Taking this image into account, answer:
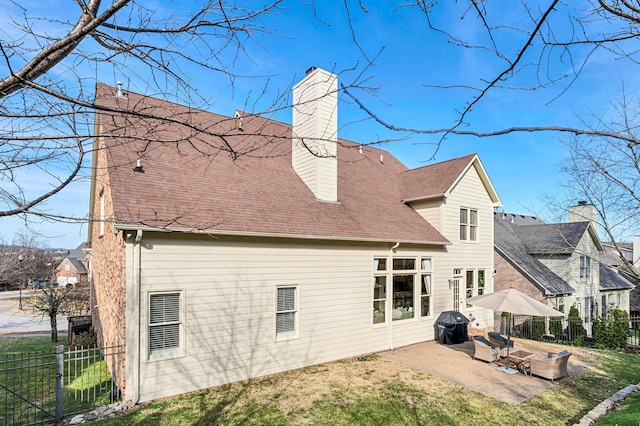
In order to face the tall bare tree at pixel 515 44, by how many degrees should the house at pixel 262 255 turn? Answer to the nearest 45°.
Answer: approximately 135° to its left

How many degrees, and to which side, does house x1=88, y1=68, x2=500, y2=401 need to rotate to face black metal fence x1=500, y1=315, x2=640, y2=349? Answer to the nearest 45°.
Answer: approximately 90° to its right

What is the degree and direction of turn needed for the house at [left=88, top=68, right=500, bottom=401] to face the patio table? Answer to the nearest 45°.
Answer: approximately 135° to its right

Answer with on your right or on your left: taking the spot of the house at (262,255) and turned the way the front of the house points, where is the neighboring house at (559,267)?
on your right

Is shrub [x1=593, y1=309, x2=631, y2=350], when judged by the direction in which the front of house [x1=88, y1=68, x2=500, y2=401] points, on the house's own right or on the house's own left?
on the house's own right

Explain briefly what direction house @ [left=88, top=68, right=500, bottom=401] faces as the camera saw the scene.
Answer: facing away from the viewer and to the left of the viewer
